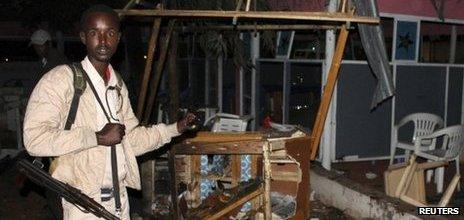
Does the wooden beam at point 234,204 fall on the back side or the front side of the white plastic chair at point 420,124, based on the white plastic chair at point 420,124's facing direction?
on the front side

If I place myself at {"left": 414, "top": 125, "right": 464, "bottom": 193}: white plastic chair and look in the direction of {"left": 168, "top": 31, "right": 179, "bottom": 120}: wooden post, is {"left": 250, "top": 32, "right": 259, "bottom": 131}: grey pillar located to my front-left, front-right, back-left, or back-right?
front-right

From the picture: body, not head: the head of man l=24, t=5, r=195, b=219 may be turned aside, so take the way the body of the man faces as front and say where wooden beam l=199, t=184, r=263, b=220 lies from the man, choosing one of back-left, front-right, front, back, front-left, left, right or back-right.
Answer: left

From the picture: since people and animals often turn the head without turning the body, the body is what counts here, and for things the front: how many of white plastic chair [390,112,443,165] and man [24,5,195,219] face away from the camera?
0

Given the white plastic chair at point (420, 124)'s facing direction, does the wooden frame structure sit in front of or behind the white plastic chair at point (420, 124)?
in front

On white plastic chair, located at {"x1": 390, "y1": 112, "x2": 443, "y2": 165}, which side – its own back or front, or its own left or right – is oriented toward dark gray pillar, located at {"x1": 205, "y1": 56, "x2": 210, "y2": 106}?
right
